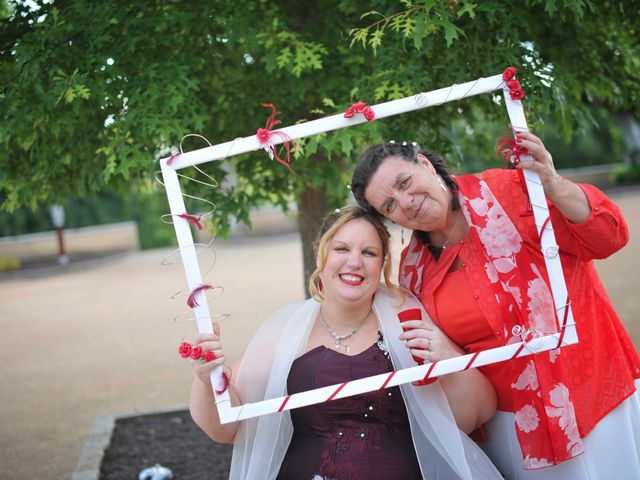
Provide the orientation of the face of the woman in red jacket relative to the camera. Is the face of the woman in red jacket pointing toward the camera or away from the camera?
toward the camera

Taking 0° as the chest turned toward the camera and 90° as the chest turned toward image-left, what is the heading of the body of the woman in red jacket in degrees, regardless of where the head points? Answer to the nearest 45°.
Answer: approximately 45°

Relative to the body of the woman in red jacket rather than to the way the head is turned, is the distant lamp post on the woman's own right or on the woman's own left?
on the woman's own right
